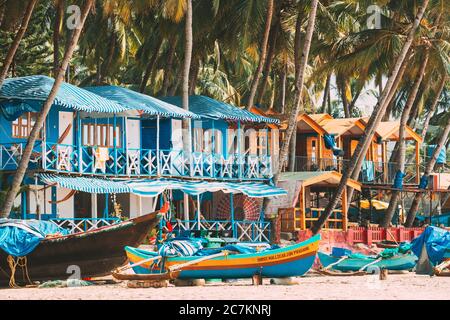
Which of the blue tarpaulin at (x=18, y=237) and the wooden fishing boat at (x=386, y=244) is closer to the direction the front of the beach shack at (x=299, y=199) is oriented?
the wooden fishing boat

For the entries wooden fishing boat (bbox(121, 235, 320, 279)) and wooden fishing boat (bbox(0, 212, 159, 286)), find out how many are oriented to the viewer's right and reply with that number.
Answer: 2

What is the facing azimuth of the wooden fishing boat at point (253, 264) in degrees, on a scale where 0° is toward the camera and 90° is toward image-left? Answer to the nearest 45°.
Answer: approximately 270°

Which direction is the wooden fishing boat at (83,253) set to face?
to the viewer's right

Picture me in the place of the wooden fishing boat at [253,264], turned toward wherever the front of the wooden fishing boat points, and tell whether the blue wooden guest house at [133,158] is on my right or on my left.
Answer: on my left

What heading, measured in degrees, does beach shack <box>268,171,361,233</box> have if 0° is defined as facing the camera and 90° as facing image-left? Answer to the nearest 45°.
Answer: approximately 315°
